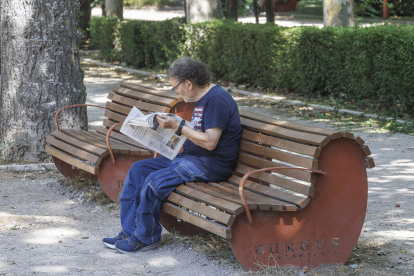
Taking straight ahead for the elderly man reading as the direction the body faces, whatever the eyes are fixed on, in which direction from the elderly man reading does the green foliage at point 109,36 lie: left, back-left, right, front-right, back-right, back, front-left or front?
right

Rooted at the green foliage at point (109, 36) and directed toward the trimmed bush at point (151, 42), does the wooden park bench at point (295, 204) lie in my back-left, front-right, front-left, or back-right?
front-right

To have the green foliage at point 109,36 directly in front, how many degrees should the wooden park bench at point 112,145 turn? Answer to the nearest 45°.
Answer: approximately 135° to its right

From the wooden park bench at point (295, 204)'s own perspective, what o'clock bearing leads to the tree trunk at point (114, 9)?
The tree trunk is roughly at 4 o'clock from the wooden park bench.

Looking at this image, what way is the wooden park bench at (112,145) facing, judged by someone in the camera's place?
facing the viewer and to the left of the viewer

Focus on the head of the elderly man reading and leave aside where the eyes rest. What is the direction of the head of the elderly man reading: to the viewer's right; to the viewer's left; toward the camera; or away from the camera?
to the viewer's left

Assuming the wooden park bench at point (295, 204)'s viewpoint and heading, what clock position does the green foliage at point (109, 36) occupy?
The green foliage is roughly at 4 o'clock from the wooden park bench.

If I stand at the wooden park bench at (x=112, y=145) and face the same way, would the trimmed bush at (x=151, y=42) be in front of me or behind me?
behind

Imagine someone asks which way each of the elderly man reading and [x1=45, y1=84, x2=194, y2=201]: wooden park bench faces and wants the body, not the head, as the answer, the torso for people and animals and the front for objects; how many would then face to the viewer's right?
0

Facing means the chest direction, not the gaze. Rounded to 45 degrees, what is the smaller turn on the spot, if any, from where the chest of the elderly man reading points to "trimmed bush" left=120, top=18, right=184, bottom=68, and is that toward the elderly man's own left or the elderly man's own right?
approximately 90° to the elderly man's own right

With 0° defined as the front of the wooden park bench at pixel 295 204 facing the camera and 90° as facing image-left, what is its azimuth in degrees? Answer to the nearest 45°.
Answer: approximately 45°

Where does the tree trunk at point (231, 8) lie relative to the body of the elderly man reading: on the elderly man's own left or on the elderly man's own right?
on the elderly man's own right

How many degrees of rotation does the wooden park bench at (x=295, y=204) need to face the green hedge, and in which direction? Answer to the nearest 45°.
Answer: approximately 135° to its right
